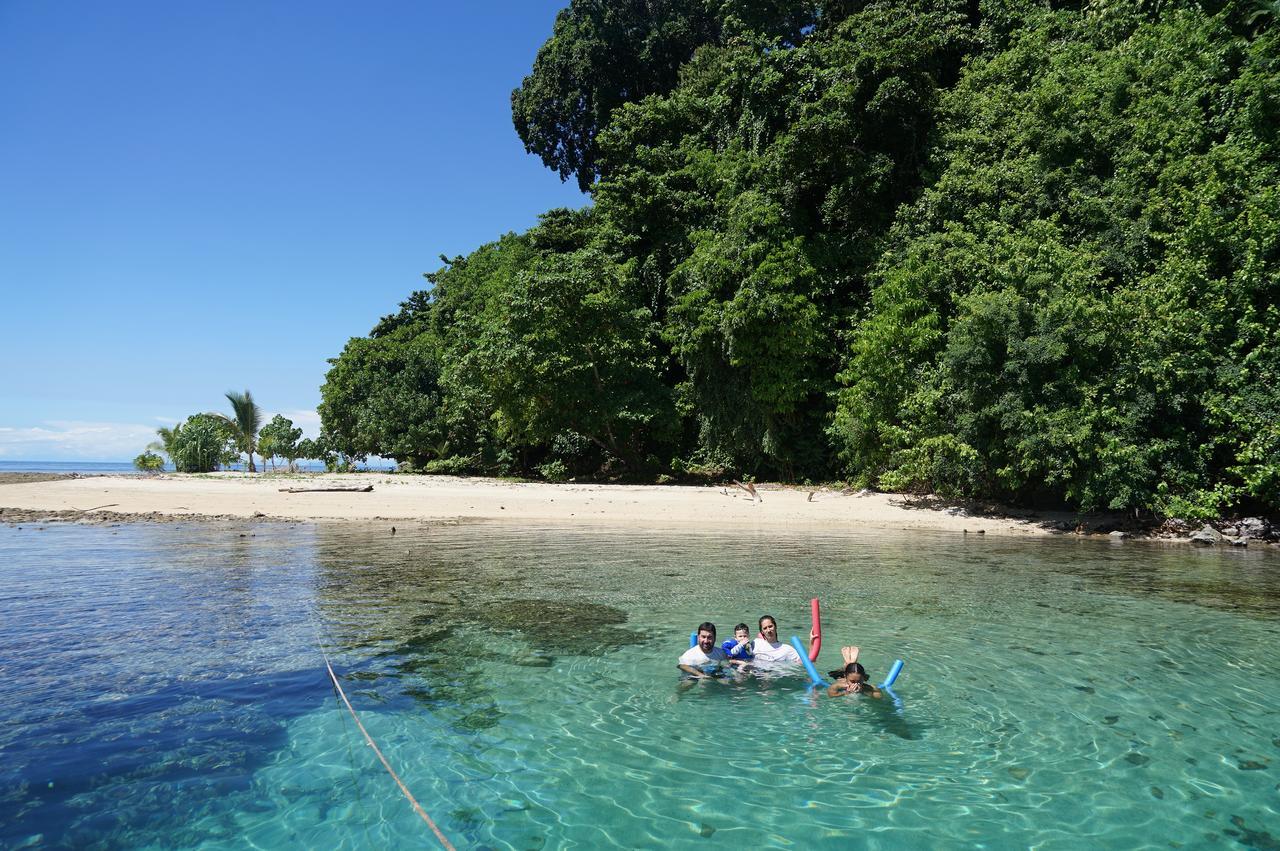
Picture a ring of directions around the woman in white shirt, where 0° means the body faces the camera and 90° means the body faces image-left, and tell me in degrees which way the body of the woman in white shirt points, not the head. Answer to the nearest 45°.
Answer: approximately 0°

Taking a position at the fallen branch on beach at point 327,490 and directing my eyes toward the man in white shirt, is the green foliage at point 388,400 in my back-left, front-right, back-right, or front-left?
back-left

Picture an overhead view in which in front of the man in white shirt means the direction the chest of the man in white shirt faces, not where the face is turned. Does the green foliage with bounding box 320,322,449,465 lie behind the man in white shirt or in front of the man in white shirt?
behind

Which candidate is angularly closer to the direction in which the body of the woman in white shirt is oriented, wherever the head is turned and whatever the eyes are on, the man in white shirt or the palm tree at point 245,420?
the man in white shirt

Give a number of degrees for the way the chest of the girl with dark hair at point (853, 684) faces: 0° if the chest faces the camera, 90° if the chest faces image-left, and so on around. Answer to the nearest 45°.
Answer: approximately 0°

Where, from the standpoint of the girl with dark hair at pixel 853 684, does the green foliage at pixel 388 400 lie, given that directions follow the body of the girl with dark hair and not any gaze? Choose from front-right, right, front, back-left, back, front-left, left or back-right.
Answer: back-right

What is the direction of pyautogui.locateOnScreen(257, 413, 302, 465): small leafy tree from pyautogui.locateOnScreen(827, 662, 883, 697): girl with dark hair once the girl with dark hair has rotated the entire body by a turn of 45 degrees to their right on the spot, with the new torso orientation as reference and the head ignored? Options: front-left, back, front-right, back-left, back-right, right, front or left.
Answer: right

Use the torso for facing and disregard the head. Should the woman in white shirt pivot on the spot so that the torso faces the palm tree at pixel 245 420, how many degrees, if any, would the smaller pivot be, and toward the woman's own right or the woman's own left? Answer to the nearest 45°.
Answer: approximately 135° to the woman's own right
